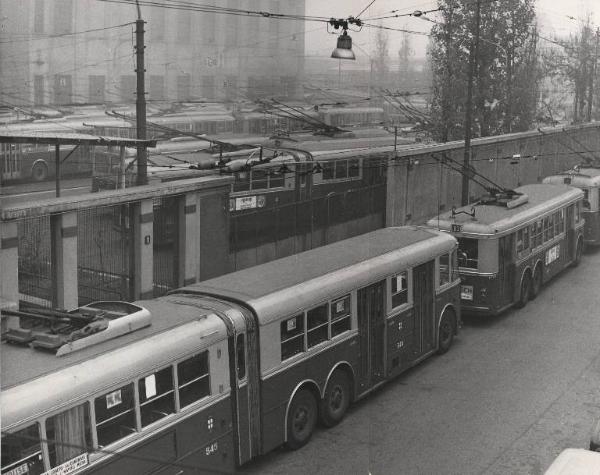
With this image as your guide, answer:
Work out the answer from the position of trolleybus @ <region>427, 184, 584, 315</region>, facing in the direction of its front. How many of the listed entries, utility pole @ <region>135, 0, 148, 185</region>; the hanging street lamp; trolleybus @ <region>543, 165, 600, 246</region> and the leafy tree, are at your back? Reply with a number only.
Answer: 2

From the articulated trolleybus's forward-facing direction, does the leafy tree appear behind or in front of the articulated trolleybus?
in front

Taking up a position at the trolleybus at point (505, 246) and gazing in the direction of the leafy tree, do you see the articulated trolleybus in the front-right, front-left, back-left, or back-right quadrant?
back-left

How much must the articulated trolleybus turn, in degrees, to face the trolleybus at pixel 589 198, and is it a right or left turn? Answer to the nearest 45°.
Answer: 0° — it already faces it

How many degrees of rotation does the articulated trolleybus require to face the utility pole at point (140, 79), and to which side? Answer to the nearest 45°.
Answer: approximately 45° to its left
